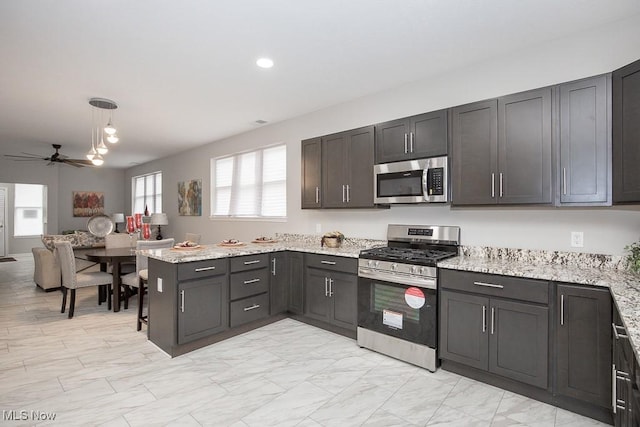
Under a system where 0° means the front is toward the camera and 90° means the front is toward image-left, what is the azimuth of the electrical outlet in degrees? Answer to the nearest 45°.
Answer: approximately 0°

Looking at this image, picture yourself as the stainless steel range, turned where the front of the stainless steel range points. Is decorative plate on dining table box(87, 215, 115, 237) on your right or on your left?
on your right

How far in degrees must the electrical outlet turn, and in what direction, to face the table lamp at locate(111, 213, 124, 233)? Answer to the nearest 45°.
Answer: approximately 90° to its right

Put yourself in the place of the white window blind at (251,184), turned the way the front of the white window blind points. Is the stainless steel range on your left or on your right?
on your left

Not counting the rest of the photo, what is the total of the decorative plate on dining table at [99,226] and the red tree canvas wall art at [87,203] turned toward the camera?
2

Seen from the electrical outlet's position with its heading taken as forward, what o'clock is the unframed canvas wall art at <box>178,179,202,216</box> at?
The unframed canvas wall art is roughly at 3 o'clock from the electrical outlet.

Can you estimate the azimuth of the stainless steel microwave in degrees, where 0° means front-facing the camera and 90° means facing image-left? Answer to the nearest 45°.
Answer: approximately 45°

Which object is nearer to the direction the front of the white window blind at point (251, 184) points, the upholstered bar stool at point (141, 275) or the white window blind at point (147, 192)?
the upholstered bar stool
